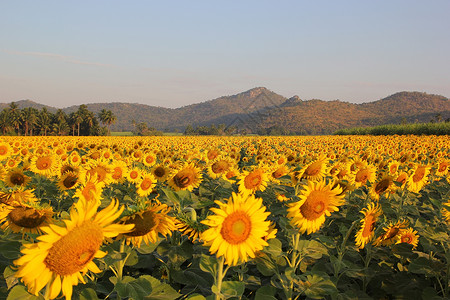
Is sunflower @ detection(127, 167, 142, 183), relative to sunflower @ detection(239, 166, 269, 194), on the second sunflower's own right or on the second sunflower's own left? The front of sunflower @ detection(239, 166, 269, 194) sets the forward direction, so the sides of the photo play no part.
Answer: on the second sunflower's own right

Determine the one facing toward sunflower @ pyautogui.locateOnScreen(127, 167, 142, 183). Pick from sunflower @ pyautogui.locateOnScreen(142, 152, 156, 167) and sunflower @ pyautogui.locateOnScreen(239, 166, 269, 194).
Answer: sunflower @ pyautogui.locateOnScreen(142, 152, 156, 167)

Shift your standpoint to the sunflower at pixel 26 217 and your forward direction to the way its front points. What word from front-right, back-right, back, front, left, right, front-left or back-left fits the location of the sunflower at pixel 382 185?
left

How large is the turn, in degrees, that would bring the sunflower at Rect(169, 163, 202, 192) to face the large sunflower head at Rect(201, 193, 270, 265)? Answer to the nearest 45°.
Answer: approximately 45° to its left

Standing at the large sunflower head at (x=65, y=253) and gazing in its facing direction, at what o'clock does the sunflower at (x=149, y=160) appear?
The sunflower is roughly at 8 o'clock from the large sunflower head.

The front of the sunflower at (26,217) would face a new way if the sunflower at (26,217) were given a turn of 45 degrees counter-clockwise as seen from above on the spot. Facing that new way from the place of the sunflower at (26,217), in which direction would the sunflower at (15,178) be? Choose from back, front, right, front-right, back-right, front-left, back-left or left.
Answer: back-left

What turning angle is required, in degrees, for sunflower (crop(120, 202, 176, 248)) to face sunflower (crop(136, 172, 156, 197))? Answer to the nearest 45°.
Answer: approximately 135° to its right

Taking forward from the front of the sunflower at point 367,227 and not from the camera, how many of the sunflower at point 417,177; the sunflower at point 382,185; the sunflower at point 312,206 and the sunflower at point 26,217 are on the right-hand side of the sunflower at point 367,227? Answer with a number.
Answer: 2

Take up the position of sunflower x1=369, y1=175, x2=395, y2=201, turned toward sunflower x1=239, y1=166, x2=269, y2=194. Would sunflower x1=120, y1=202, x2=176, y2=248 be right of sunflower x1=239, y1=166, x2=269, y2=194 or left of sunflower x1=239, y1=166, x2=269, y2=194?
left

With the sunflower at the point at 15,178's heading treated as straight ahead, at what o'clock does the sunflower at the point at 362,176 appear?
the sunflower at the point at 362,176 is roughly at 10 o'clock from the sunflower at the point at 15,178.

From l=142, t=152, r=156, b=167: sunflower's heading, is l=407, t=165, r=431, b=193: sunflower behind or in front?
in front

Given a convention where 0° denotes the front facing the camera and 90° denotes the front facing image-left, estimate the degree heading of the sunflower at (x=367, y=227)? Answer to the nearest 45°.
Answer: approximately 315°
